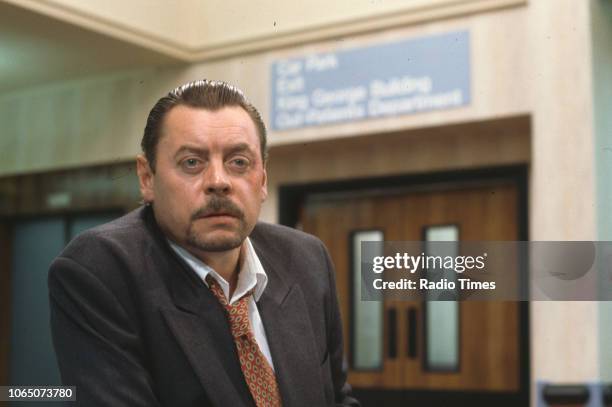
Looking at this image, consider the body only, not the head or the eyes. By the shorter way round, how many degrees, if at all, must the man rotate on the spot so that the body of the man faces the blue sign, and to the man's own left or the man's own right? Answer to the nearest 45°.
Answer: approximately 135° to the man's own left

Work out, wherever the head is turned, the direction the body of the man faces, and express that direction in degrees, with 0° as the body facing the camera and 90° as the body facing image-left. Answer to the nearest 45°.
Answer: approximately 315°

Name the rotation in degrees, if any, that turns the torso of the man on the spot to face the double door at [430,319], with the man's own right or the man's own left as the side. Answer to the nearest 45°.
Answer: approximately 135° to the man's own left
